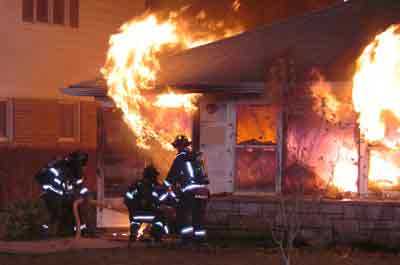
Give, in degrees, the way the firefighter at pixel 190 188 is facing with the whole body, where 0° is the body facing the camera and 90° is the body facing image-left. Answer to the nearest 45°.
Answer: approximately 135°

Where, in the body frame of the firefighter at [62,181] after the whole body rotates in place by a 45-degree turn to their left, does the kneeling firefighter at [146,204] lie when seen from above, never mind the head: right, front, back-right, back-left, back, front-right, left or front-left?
right

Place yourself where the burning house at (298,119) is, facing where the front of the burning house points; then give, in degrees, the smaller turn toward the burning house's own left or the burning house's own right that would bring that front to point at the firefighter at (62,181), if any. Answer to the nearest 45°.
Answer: approximately 90° to the burning house's own right

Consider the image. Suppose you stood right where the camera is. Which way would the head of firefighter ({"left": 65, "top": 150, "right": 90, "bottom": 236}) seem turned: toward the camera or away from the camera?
away from the camera

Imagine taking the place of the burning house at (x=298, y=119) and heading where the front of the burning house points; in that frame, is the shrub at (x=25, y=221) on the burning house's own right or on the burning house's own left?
on the burning house's own right

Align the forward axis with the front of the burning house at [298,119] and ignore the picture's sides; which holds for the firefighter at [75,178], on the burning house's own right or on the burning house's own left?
on the burning house's own right

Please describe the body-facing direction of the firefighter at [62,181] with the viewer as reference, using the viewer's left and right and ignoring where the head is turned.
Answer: facing to the right of the viewer

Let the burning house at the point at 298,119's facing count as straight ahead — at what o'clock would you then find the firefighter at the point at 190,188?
The firefighter is roughly at 2 o'clock from the burning house.

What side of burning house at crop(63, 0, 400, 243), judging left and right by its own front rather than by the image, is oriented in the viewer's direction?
front
